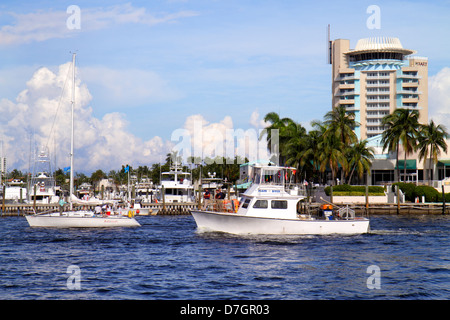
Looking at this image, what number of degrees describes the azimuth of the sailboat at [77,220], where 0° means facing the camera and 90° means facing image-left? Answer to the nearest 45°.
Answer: approximately 90°

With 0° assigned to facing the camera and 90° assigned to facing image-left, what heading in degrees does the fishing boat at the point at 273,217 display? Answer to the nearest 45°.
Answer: approximately 90°

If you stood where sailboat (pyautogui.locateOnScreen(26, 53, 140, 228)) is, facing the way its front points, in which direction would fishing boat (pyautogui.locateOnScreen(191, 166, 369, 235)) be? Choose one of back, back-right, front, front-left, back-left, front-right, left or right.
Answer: back-left

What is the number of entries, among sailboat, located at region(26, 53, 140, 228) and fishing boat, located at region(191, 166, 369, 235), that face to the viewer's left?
2

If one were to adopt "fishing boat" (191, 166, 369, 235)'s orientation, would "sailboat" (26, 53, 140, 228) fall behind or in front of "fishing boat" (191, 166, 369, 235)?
in front
